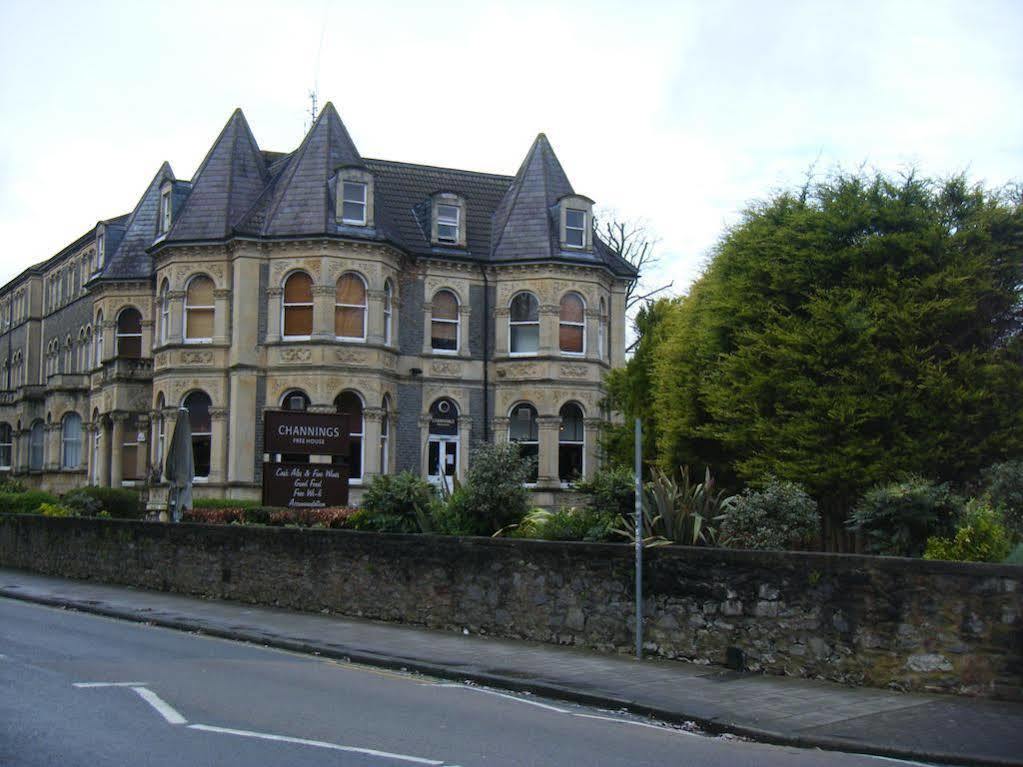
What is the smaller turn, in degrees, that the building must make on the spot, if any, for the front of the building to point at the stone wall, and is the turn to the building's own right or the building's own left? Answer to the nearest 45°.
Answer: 0° — it already faces it

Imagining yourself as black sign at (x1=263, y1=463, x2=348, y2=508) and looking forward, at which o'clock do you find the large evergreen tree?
The large evergreen tree is roughly at 10 o'clock from the black sign.

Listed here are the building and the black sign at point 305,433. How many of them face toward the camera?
2

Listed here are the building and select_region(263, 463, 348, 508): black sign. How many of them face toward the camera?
2

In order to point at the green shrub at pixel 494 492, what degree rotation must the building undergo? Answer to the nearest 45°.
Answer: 0° — it already faces it

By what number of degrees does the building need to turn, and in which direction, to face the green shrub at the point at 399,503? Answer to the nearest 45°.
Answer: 0° — it already faces it

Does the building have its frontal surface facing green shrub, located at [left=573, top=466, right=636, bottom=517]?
yes

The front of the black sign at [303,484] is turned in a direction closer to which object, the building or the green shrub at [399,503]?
the green shrub
